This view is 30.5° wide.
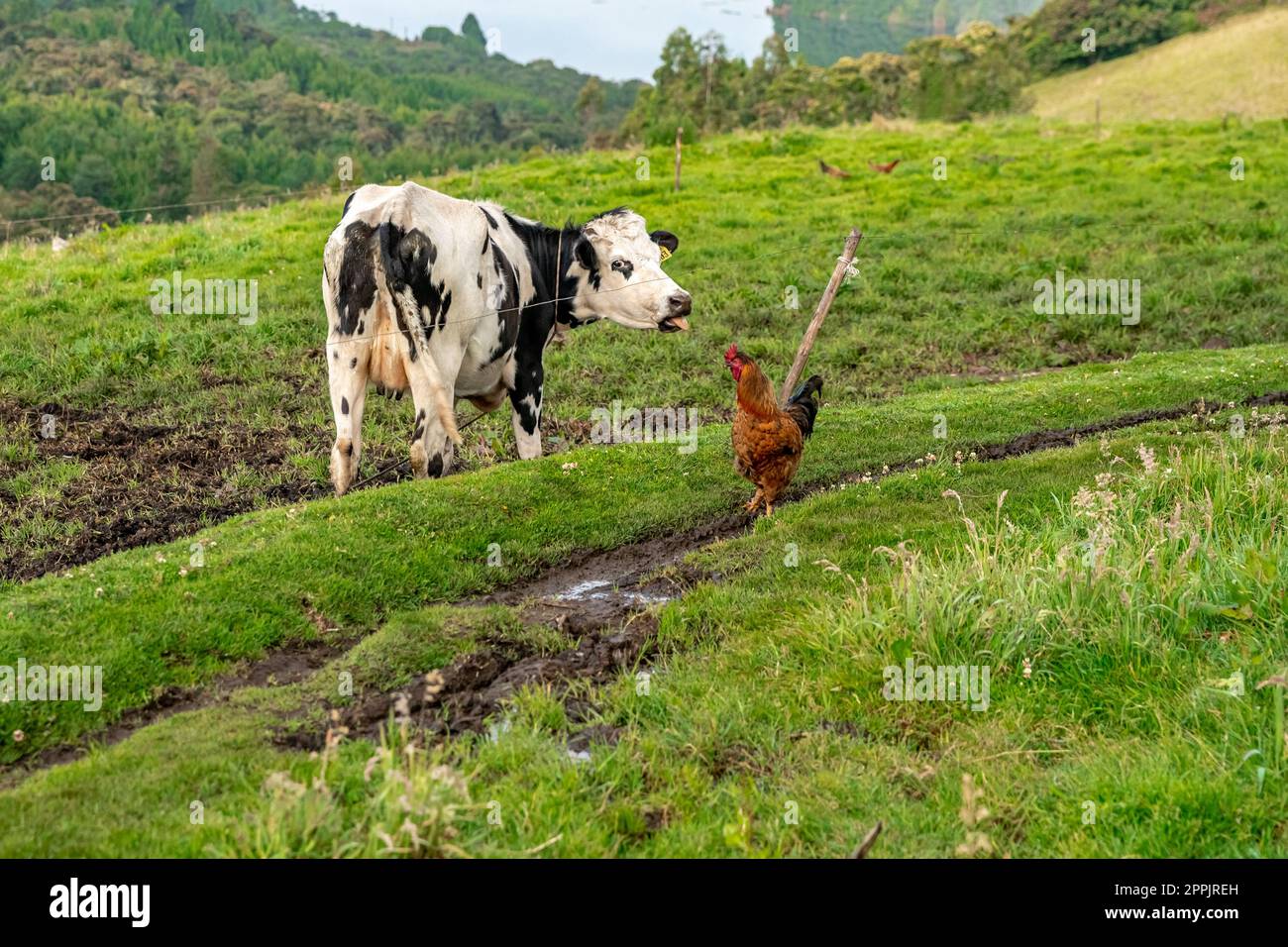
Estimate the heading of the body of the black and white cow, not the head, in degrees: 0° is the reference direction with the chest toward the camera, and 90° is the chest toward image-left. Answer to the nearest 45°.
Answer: approximately 225°

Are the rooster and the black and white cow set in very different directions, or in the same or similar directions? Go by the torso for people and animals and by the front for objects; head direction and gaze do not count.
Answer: very different directions

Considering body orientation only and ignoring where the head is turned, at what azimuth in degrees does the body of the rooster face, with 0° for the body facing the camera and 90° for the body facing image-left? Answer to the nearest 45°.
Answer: approximately 45°

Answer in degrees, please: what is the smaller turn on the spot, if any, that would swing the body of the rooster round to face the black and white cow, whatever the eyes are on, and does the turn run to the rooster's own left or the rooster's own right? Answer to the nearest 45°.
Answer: approximately 45° to the rooster's own right
